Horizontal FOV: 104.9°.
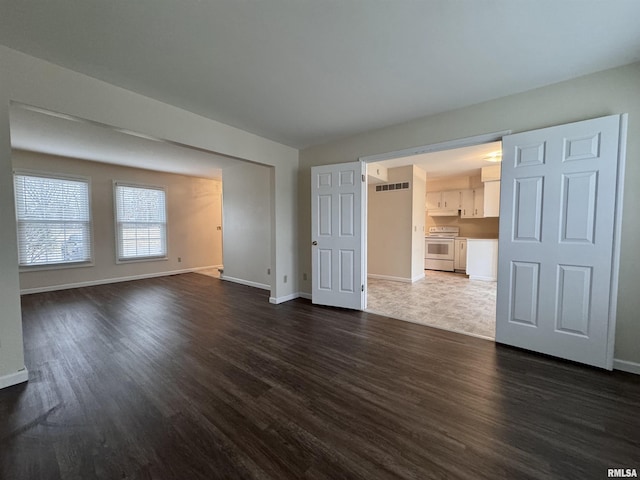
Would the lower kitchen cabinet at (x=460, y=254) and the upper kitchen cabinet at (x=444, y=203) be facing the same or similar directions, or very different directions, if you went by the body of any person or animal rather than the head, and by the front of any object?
same or similar directions

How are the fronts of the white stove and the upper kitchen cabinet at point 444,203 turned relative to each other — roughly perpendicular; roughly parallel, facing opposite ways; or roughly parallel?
roughly parallel

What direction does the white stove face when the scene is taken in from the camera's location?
facing the viewer

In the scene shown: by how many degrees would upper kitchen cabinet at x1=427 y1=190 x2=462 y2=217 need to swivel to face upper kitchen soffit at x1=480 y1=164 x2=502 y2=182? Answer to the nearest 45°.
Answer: approximately 45° to its left

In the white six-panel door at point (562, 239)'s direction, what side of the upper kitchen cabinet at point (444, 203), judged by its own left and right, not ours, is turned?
front

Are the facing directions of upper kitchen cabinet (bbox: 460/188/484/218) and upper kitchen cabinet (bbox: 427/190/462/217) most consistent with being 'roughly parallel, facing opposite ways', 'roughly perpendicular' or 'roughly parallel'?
roughly parallel

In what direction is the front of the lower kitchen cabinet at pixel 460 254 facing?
toward the camera

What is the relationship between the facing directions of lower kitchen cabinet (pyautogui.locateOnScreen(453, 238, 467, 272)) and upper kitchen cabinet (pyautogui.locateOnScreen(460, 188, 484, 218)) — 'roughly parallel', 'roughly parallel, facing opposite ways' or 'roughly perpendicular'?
roughly parallel

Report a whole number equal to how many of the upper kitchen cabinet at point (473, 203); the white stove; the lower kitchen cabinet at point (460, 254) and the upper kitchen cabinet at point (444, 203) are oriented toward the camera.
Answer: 4

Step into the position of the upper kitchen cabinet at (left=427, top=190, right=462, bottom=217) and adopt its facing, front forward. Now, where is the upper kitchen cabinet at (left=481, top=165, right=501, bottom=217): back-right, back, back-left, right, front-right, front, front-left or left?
front-left

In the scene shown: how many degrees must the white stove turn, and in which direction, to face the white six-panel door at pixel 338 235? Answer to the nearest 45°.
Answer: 0° — it already faces it

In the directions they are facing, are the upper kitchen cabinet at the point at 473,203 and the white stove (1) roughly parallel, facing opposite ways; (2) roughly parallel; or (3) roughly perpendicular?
roughly parallel

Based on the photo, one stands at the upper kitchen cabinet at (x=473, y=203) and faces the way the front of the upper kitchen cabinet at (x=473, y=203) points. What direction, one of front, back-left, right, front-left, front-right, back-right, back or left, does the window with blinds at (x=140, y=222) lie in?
front-right
